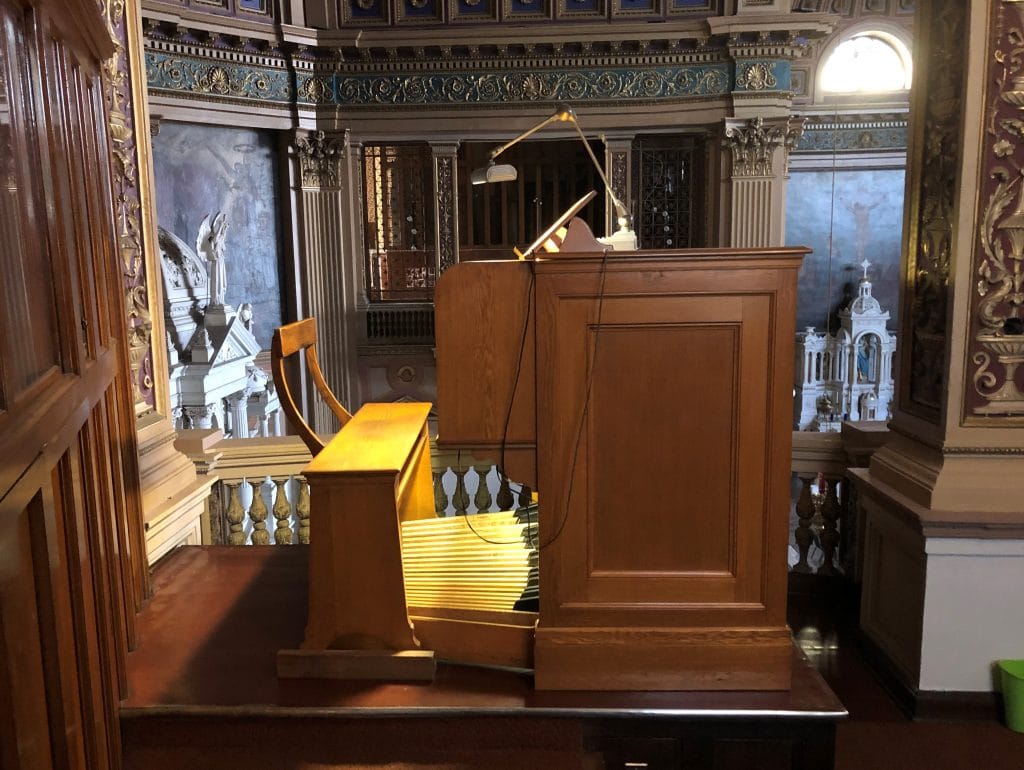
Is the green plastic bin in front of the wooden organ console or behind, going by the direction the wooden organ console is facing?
behind

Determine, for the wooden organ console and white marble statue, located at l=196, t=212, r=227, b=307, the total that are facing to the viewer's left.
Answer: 1

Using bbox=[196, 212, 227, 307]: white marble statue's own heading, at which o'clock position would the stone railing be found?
The stone railing is roughly at 1 o'clock from the white marble statue.

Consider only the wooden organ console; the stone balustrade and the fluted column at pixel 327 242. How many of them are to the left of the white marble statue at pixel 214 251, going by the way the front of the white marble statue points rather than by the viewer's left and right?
1

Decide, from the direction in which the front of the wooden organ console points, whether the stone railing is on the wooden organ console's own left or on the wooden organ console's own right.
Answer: on the wooden organ console's own right

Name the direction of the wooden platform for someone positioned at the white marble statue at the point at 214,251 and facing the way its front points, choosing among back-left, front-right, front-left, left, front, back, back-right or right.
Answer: front-right

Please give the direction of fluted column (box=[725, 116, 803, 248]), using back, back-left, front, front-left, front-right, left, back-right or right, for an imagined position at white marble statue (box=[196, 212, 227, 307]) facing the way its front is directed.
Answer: front-left

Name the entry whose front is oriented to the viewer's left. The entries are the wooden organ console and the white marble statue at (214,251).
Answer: the wooden organ console

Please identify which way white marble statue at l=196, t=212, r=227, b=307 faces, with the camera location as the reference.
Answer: facing the viewer and to the right of the viewer

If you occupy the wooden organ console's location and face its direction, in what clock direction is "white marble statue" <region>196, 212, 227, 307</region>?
The white marble statue is roughly at 2 o'clock from the wooden organ console.

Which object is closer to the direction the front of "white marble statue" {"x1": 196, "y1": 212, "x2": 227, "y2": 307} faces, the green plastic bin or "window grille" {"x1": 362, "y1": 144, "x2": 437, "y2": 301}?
the green plastic bin

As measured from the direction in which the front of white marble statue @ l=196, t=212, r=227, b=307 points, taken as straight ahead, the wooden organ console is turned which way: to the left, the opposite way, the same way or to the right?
the opposite way

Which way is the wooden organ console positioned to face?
to the viewer's left

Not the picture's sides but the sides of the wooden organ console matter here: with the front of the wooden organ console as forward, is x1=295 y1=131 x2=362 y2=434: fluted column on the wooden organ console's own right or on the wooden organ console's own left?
on the wooden organ console's own right

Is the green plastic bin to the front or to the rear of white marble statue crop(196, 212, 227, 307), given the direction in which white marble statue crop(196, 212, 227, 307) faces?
to the front
